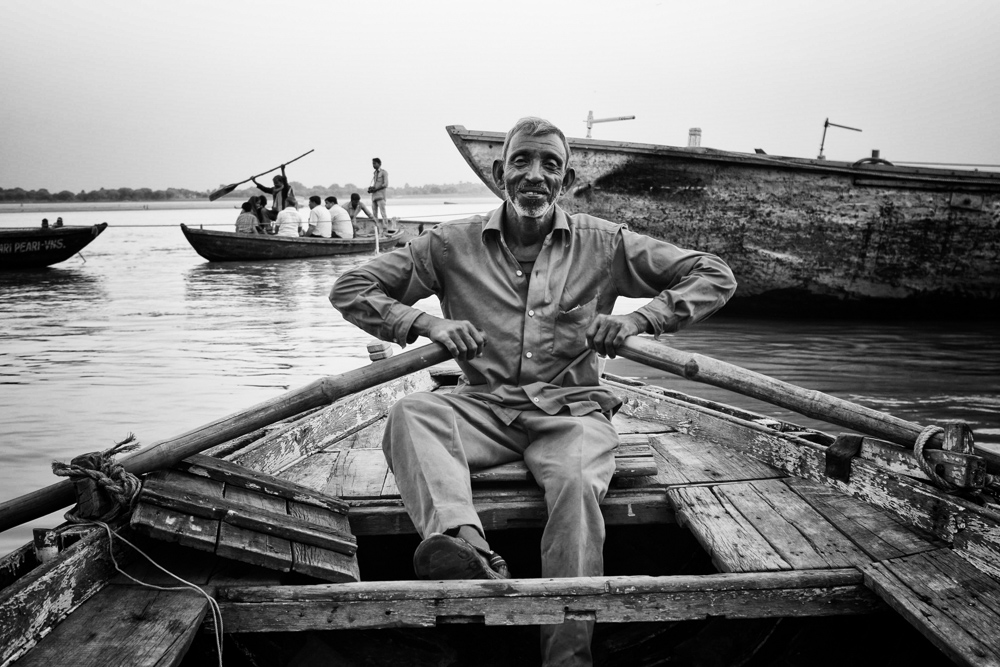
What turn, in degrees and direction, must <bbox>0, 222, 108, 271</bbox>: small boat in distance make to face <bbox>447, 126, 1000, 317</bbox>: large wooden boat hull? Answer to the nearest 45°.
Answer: approximately 45° to its right

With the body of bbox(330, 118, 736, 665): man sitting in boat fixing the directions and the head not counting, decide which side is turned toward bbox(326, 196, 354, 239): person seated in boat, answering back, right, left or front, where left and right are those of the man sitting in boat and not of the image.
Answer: back

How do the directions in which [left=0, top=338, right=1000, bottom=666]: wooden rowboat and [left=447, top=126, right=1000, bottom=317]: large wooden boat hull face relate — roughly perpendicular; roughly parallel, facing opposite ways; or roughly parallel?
roughly perpendicular

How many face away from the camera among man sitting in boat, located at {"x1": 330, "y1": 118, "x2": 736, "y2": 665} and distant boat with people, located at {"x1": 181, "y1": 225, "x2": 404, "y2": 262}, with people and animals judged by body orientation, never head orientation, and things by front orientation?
0

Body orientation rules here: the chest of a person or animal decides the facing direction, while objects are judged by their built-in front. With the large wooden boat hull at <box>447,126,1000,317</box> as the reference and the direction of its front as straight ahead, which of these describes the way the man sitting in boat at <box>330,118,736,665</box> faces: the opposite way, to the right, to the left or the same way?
to the left

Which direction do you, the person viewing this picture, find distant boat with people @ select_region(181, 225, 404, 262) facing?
facing to the left of the viewer

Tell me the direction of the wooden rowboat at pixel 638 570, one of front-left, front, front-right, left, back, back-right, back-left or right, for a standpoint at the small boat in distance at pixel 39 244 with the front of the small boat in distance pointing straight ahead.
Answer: right

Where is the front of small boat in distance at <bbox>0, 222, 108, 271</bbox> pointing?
to the viewer's right

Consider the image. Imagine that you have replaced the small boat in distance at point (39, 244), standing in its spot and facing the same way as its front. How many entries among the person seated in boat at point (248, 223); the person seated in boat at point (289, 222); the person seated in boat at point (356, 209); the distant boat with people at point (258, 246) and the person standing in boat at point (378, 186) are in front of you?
5

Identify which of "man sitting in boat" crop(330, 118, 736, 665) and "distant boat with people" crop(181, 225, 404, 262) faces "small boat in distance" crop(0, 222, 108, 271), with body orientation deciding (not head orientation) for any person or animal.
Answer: the distant boat with people

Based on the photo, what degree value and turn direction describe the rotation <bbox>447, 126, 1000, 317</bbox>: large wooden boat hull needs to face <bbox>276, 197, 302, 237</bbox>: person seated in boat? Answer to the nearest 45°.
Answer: approximately 45° to its right

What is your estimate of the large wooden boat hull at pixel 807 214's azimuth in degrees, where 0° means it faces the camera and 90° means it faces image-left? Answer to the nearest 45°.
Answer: approximately 90°

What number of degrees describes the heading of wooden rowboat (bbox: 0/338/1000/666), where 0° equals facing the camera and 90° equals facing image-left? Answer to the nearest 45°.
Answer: approximately 180°

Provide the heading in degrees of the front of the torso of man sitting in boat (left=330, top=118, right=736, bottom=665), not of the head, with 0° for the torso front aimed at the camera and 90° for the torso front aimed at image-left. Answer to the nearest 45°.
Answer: approximately 0°
